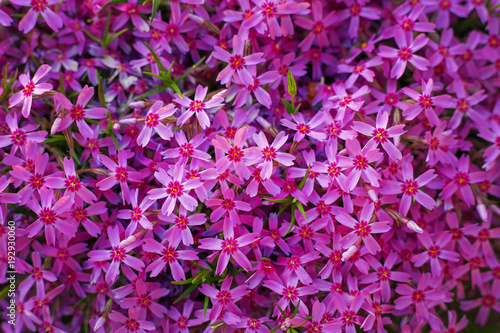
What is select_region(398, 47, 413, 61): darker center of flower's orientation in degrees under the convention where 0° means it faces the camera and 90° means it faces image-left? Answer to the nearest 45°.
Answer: approximately 0°

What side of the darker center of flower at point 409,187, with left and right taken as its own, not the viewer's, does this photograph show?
front

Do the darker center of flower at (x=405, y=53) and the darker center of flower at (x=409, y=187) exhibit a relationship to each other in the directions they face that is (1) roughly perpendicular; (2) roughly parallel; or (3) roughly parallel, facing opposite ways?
roughly parallel

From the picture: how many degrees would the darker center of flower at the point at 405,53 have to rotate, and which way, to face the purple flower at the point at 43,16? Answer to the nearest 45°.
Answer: approximately 90° to its right

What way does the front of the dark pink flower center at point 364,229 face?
toward the camera
